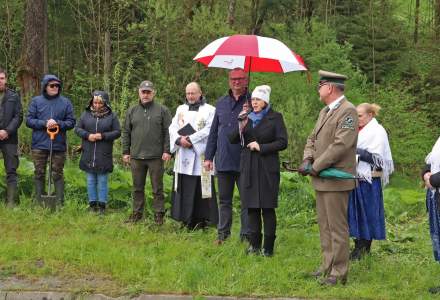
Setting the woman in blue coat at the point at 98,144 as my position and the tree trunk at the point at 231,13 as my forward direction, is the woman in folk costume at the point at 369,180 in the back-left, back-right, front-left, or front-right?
back-right

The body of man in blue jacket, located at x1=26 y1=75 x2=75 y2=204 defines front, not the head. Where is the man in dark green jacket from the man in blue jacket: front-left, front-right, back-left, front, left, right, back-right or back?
front-left

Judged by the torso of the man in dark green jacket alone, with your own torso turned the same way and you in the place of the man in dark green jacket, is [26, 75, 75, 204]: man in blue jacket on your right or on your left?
on your right

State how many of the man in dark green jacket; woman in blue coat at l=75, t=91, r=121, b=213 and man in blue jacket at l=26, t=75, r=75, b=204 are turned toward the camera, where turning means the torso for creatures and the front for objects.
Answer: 3

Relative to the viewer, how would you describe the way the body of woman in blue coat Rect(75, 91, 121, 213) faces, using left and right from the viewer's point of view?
facing the viewer

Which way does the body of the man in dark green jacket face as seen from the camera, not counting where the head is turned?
toward the camera

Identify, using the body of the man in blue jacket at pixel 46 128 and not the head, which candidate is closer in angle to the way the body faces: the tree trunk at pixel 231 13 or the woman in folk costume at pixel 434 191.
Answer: the woman in folk costume

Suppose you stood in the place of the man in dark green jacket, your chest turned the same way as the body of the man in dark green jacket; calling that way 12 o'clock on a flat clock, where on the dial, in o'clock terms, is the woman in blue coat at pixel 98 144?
The woman in blue coat is roughly at 4 o'clock from the man in dark green jacket.

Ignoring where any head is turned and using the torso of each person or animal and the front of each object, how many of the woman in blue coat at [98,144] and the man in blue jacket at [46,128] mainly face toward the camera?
2

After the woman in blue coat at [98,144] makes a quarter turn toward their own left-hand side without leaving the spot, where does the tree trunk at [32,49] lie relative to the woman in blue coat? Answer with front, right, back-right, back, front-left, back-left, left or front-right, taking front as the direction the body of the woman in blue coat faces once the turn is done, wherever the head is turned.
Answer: left

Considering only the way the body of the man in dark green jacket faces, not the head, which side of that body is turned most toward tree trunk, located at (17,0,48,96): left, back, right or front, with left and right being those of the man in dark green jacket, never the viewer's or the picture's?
back

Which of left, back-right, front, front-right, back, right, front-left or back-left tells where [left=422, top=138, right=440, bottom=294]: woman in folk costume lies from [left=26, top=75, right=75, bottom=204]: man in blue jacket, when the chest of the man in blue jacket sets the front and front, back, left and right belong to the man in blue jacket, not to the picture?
front-left
